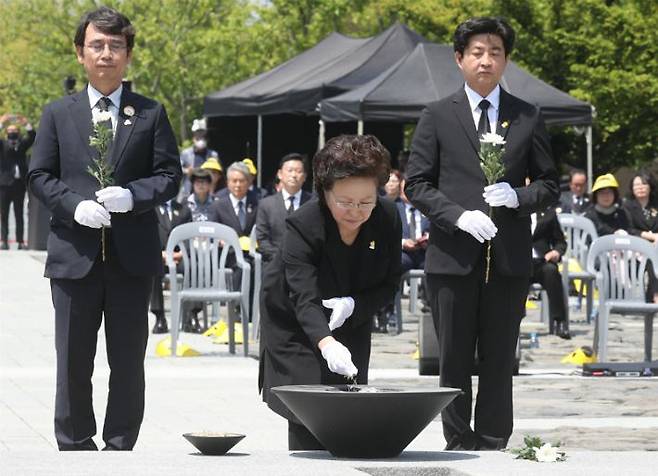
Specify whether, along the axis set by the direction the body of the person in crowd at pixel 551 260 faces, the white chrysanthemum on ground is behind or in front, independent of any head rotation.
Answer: in front

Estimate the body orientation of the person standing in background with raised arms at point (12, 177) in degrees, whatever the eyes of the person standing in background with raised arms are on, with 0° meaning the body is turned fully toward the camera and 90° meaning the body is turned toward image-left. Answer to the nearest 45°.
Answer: approximately 0°

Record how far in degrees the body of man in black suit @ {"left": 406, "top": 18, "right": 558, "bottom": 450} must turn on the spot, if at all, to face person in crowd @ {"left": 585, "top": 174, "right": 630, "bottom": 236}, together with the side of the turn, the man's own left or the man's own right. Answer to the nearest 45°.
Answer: approximately 180°

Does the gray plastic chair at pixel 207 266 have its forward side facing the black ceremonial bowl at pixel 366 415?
yes

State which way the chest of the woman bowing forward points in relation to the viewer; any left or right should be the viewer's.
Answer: facing the viewer and to the right of the viewer

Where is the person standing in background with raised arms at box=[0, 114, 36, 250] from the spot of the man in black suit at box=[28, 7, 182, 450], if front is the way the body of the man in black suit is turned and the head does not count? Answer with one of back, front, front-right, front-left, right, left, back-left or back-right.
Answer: back

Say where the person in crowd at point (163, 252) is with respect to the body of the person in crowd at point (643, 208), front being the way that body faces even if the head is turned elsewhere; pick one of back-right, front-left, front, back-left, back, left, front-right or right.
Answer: front-right

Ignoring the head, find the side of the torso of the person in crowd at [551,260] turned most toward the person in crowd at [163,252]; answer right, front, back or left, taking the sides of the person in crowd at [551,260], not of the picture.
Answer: right

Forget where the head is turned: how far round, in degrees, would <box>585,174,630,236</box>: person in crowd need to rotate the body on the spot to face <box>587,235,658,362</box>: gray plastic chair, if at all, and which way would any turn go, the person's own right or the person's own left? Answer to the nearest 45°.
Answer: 0° — they already face it

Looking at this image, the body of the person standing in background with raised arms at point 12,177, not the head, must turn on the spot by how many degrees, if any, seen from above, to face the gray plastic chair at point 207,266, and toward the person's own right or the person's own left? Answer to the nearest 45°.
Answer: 0° — they already face it
